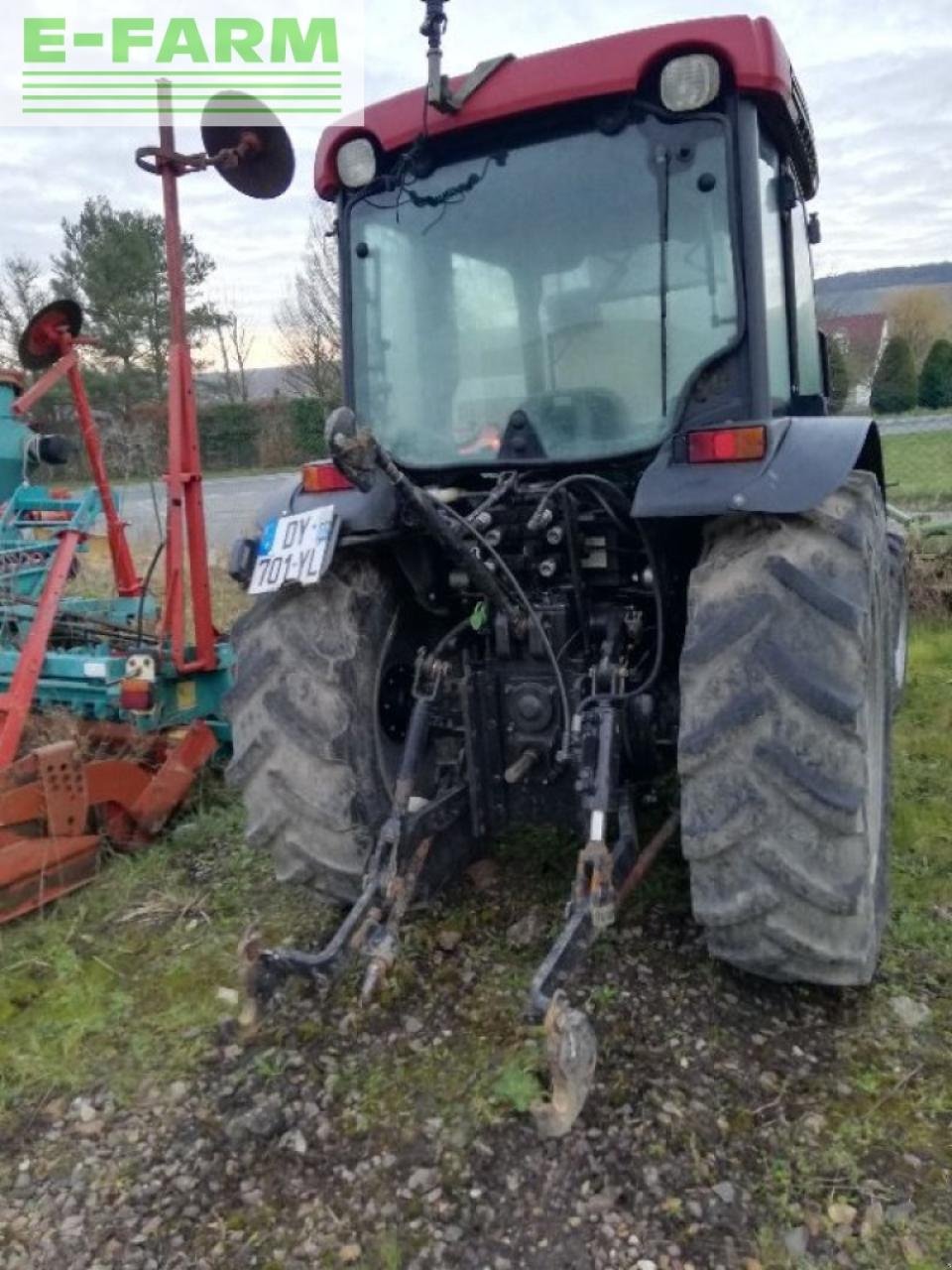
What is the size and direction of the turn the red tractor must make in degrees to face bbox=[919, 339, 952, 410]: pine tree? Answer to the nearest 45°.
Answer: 0° — it already faces it

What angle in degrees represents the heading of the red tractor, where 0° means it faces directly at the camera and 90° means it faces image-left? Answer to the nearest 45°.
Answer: approximately 180°

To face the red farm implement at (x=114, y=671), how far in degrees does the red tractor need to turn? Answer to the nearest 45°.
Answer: approximately 45° to its left
